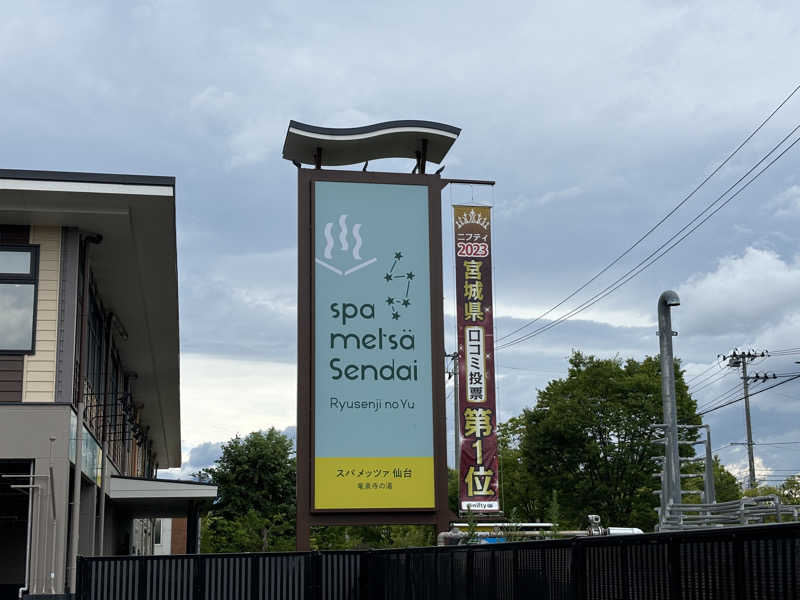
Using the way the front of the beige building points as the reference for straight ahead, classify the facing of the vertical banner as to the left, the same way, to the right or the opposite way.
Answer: to the right

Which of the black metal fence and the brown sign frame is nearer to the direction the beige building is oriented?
the brown sign frame

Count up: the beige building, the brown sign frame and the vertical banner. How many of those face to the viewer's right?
1

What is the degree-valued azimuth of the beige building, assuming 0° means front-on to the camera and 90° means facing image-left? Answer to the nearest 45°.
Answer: approximately 270°

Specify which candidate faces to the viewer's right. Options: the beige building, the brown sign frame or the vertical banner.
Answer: the beige building

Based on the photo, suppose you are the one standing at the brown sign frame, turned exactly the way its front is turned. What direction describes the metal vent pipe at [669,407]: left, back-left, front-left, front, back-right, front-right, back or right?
left

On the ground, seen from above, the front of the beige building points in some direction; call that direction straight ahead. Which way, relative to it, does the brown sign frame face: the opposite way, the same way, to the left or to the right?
to the right

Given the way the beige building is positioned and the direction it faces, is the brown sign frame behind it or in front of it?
in front

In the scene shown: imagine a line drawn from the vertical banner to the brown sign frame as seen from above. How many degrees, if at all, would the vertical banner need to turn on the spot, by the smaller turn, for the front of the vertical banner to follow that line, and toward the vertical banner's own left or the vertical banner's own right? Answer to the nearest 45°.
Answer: approximately 45° to the vertical banner's own right

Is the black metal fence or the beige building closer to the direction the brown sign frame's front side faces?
the black metal fence

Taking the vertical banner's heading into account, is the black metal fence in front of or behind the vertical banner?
in front
